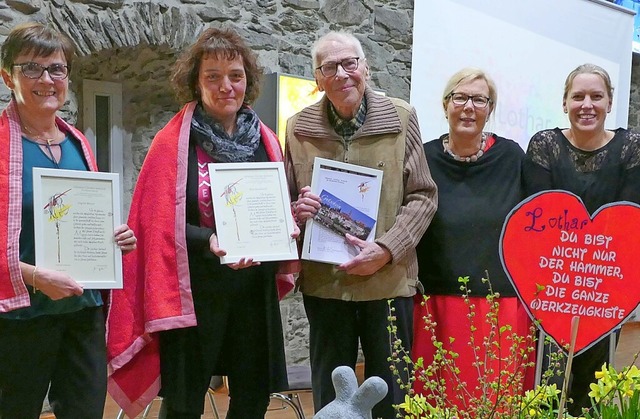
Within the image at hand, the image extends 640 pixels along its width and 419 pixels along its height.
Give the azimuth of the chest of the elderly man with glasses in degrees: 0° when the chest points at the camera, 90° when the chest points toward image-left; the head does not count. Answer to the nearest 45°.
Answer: approximately 0°

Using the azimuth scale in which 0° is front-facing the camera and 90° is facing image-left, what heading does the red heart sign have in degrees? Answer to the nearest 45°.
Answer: approximately 0°

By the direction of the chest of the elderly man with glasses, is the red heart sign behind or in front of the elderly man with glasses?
in front

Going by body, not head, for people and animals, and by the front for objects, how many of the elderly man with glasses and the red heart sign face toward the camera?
2

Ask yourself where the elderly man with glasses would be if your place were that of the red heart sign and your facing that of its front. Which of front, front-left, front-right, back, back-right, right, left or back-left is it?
back-right
